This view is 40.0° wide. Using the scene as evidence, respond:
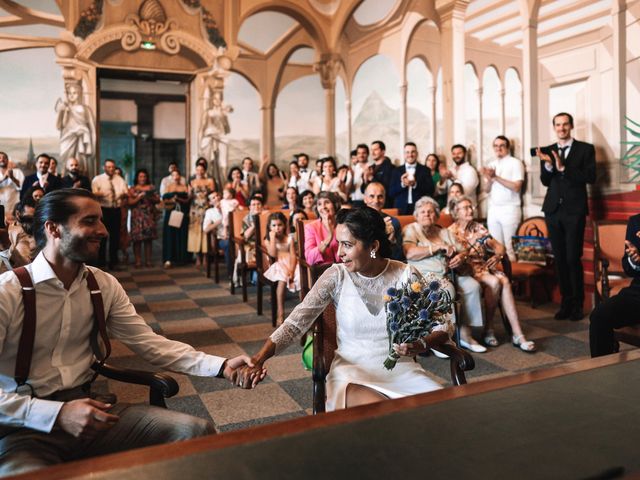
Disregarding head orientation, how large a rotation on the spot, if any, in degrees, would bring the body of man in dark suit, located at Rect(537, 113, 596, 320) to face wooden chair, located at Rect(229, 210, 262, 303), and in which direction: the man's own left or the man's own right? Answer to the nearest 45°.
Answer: approximately 45° to the man's own right

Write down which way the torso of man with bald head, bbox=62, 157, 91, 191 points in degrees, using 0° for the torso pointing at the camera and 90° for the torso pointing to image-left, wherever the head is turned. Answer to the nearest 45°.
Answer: approximately 0°

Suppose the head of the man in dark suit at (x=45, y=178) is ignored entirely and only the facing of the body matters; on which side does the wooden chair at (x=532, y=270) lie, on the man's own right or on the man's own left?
on the man's own left

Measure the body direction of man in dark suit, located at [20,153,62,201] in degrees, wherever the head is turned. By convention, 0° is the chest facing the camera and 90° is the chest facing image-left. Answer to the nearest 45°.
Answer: approximately 0°

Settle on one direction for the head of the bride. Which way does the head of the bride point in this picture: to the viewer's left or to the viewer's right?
to the viewer's left

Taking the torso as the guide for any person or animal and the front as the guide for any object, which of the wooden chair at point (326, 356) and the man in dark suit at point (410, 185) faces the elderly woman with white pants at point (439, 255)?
the man in dark suit

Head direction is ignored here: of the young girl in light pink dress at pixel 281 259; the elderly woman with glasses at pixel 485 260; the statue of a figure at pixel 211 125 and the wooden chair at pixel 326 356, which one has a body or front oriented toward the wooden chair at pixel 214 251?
the statue of a figure

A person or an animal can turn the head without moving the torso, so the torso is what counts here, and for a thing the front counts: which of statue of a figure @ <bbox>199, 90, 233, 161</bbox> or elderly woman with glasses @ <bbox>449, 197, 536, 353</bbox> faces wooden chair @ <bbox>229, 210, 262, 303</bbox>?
the statue of a figure
